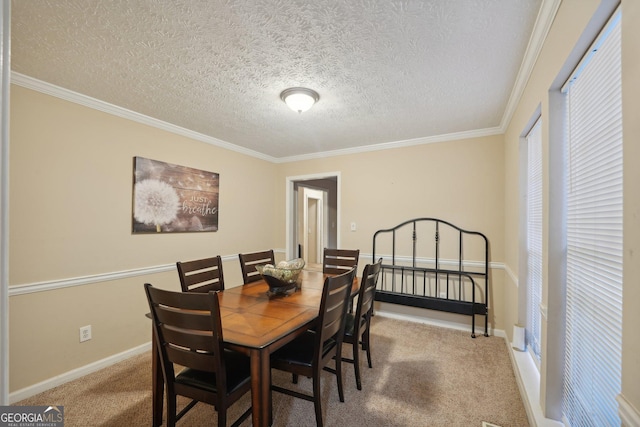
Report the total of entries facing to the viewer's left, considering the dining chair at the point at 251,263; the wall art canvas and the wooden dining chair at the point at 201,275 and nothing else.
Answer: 0

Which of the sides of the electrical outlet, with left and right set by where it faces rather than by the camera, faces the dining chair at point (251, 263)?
front

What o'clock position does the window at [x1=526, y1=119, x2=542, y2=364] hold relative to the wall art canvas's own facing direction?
The window is roughly at 12 o'clock from the wall art canvas.

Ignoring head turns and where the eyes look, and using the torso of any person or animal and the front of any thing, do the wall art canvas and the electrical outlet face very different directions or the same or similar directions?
same or similar directions

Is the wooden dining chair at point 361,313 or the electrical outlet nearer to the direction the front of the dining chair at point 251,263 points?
the wooden dining chair

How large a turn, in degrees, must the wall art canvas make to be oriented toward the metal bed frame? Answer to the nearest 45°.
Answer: approximately 45° to its left

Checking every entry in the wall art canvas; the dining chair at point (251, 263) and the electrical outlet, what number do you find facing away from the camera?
0

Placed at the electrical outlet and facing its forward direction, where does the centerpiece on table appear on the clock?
The centerpiece on table is roughly at 12 o'clock from the electrical outlet.

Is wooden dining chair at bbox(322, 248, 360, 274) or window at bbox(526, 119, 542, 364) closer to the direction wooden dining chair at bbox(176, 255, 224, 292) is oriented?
the window

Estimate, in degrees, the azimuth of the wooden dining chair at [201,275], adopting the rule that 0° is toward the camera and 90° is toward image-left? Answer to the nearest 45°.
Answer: approximately 315°

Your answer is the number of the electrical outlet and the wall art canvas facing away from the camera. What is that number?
0

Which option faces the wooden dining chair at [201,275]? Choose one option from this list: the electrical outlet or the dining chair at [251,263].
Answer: the electrical outlet

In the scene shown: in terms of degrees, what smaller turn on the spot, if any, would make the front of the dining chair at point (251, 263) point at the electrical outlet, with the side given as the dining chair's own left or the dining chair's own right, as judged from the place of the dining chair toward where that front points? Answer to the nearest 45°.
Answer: approximately 135° to the dining chair's own right

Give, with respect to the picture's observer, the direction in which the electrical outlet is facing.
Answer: facing the viewer and to the right of the viewer

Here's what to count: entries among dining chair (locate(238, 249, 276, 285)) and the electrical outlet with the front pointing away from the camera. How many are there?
0

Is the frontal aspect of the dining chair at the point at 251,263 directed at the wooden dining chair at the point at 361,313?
yes

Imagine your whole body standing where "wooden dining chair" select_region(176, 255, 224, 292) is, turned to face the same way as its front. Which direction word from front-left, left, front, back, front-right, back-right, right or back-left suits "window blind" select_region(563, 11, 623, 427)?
front

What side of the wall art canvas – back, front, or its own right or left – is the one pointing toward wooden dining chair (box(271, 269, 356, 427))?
front

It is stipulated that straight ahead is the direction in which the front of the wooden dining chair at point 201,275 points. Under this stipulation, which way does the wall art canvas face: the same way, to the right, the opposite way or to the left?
the same way
